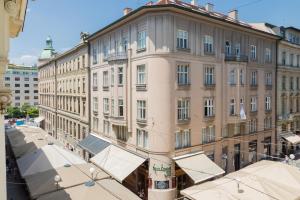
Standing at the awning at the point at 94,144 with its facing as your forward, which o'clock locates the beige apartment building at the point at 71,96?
The beige apartment building is roughly at 4 o'clock from the awning.

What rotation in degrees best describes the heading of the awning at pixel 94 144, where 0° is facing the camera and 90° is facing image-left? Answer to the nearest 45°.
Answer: approximately 45°

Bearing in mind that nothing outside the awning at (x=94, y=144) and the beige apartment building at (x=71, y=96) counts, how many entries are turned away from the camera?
0

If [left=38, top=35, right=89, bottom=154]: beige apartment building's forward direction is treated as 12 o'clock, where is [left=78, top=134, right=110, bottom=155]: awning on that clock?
The awning is roughly at 10 o'clock from the beige apartment building.

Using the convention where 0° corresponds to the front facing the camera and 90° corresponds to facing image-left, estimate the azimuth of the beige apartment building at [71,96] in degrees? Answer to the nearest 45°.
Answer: approximately 45°

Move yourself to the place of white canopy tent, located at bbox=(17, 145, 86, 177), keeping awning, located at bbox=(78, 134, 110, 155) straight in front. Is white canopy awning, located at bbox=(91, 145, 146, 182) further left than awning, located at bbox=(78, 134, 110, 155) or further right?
right

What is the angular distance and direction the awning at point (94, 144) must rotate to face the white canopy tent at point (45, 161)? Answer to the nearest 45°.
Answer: approximately 45° to its left
